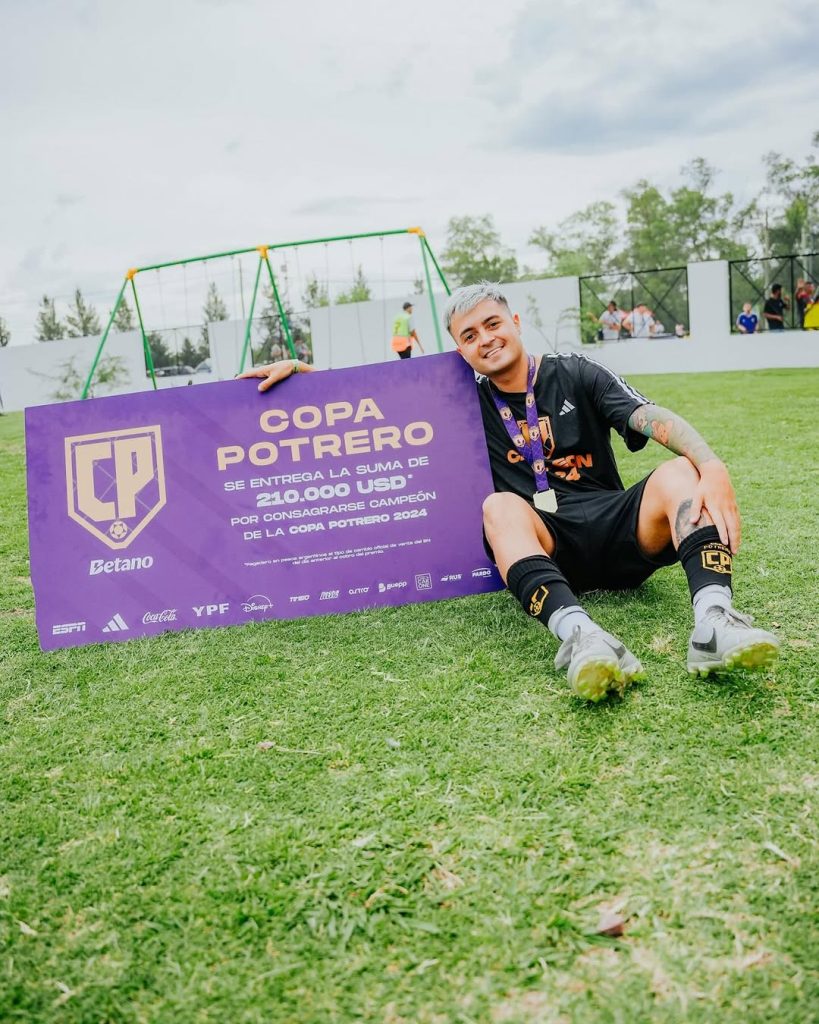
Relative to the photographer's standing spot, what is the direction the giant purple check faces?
facing the viewer

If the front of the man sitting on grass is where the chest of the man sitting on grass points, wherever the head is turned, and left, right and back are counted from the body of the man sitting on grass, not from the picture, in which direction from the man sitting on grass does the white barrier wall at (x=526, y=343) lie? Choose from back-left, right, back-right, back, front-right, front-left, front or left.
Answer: back

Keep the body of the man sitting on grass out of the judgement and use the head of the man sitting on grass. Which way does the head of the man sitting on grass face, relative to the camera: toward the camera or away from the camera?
toward the camera

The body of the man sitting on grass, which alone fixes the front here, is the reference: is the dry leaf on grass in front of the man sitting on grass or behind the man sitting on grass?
in front

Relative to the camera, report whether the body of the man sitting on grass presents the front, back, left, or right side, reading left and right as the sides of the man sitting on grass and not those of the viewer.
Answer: front

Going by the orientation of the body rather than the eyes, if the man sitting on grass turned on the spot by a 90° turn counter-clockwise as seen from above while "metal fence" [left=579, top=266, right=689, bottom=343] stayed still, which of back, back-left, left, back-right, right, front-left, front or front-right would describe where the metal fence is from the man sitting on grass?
left

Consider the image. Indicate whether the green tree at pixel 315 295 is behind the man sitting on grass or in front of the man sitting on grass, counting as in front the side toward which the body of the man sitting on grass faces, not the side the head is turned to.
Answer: behind

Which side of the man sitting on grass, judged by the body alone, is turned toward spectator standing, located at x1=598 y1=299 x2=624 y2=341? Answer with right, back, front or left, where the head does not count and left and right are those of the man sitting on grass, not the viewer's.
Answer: back

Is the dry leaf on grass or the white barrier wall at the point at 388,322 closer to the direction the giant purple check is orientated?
the dry leaf on grass

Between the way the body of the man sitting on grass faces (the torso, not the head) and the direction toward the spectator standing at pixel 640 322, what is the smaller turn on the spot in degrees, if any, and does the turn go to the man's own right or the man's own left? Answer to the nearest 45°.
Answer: approximately 180°

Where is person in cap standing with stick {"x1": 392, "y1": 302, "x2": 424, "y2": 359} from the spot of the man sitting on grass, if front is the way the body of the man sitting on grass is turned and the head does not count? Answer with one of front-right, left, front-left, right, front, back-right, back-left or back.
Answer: back

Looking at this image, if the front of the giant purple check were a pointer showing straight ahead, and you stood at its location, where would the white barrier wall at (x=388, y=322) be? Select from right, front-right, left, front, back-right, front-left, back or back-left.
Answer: back
